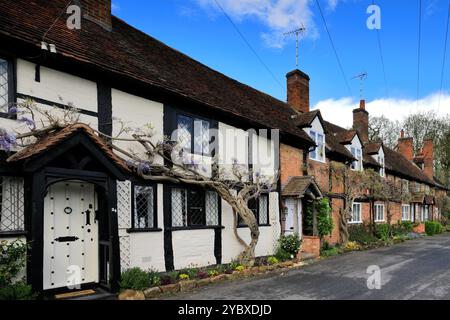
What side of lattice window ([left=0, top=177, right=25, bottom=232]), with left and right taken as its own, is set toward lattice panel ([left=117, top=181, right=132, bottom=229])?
left

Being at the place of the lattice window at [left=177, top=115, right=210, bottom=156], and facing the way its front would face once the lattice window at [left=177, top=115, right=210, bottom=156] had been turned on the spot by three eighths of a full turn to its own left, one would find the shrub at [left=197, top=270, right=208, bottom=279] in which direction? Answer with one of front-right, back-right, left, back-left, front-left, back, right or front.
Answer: back

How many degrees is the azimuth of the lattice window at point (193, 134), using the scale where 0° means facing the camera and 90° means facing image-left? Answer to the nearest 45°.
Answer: approximately 315°

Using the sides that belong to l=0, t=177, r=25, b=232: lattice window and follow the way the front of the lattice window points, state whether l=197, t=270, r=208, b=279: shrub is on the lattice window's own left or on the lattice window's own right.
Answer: on the lattice window's own left

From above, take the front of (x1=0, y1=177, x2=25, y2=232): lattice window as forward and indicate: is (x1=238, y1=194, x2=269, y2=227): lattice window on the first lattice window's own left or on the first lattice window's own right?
on the first lattice window's own left

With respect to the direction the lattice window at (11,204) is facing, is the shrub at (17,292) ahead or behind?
ahead

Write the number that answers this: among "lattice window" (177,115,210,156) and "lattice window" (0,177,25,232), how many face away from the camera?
0

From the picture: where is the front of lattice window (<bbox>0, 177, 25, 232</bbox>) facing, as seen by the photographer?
facing the viewer and to the right of the viewer
